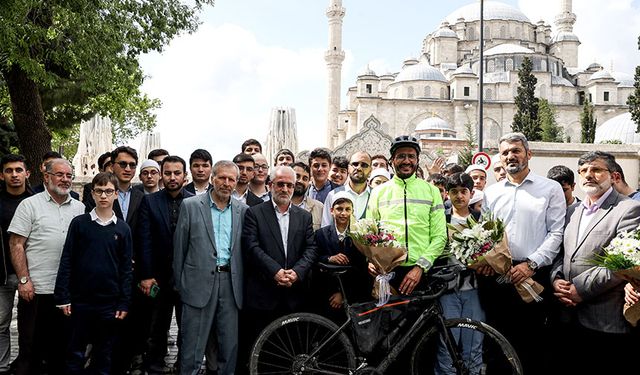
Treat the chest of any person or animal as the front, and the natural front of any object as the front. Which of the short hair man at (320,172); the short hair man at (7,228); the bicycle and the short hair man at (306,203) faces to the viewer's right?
the bicycle

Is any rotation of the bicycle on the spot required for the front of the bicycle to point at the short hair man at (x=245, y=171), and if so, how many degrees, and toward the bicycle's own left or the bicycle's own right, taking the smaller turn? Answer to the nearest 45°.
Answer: approximately 135° to the bicycle's own left

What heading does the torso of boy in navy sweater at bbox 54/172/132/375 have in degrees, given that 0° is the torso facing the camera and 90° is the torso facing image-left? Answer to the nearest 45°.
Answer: approximately 0°

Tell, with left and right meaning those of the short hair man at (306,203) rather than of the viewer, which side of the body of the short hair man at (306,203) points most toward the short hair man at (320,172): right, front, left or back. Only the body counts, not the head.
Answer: back

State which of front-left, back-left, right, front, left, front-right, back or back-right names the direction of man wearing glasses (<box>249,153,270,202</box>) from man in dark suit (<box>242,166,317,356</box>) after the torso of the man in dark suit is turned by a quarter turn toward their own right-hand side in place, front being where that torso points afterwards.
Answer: right

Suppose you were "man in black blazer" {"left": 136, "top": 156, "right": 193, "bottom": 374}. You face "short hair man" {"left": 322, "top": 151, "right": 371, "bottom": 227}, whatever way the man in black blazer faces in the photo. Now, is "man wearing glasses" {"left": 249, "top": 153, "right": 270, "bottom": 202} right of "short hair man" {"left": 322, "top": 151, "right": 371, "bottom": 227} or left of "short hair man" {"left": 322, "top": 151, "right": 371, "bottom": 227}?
left

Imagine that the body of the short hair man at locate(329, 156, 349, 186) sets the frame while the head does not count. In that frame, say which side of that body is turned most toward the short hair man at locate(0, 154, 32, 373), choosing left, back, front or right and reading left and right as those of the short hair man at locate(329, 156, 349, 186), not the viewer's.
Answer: right

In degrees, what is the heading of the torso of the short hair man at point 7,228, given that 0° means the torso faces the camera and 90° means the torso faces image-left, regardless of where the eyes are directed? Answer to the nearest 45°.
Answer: approximately 0°
